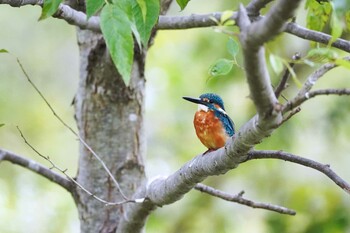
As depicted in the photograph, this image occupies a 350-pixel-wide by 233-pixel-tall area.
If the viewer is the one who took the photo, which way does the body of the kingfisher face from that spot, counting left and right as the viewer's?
facing the viewer and to the left of the viewer

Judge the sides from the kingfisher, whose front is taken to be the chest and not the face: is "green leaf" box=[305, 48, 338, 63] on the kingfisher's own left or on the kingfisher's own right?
on the kingfisher's own left

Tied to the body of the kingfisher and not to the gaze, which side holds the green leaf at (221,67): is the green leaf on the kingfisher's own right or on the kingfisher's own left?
on the kingfisher's own left

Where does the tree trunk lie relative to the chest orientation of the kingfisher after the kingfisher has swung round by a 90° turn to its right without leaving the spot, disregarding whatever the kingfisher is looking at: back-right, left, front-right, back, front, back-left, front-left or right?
front
